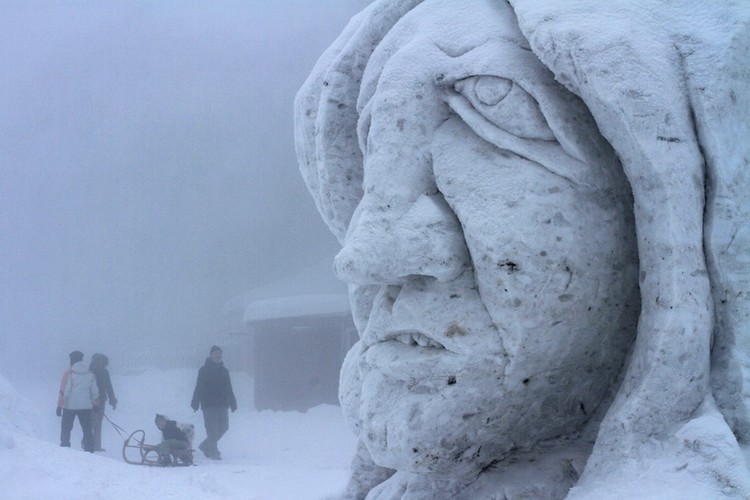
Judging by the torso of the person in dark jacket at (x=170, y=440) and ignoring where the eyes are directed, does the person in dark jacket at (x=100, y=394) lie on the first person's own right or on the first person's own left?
on the first person's own right

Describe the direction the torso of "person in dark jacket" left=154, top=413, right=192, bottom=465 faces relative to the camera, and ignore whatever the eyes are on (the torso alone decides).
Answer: to the viewer's left

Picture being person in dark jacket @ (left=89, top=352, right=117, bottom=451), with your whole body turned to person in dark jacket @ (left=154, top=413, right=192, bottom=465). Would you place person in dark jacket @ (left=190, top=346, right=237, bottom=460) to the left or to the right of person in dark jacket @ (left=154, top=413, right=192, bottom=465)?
left

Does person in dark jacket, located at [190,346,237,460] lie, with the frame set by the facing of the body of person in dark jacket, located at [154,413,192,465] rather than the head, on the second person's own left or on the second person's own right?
on the second person's own right

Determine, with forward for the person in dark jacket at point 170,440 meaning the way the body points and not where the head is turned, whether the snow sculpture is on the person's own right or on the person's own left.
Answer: on the person's own left

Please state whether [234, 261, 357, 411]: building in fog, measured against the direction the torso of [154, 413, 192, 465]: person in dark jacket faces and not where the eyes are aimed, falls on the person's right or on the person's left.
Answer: on the person's right
